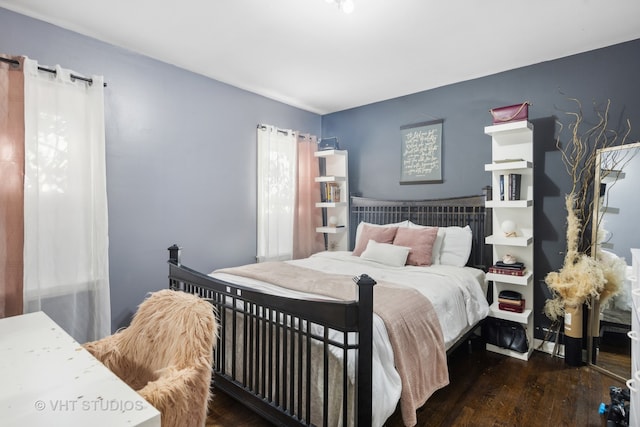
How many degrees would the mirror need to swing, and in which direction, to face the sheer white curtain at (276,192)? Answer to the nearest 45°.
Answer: approximately 45° to its right

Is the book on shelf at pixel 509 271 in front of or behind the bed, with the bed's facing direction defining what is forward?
behind

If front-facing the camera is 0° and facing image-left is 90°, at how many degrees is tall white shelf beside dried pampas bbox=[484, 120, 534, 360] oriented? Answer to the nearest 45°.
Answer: approximately 45°

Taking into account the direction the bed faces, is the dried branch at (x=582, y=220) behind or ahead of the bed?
behind

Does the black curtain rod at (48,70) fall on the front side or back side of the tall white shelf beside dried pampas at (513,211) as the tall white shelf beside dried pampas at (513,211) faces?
on the front side

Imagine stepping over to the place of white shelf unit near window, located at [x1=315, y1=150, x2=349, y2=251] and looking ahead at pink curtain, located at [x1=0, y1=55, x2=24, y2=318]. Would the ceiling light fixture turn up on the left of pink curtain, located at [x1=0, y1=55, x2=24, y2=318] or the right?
left

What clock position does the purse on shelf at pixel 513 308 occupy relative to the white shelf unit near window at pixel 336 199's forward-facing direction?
The purse on shelf is roughly at 9 o'clock from the white shelf unit near window.

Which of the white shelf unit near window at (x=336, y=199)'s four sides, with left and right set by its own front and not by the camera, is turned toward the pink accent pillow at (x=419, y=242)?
left

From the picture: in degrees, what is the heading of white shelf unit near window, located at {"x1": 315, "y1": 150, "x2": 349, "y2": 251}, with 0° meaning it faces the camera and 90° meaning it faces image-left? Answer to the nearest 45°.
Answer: approximately 45°

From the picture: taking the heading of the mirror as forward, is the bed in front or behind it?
in front

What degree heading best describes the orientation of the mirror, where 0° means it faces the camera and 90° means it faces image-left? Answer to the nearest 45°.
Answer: approximately 45°

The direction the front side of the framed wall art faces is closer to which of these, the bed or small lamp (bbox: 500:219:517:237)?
the bed

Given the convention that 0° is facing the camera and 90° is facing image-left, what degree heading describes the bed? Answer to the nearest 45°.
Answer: approximately 45°

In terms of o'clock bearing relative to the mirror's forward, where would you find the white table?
The white table is roughly at 11 o'clock from the mirror.
